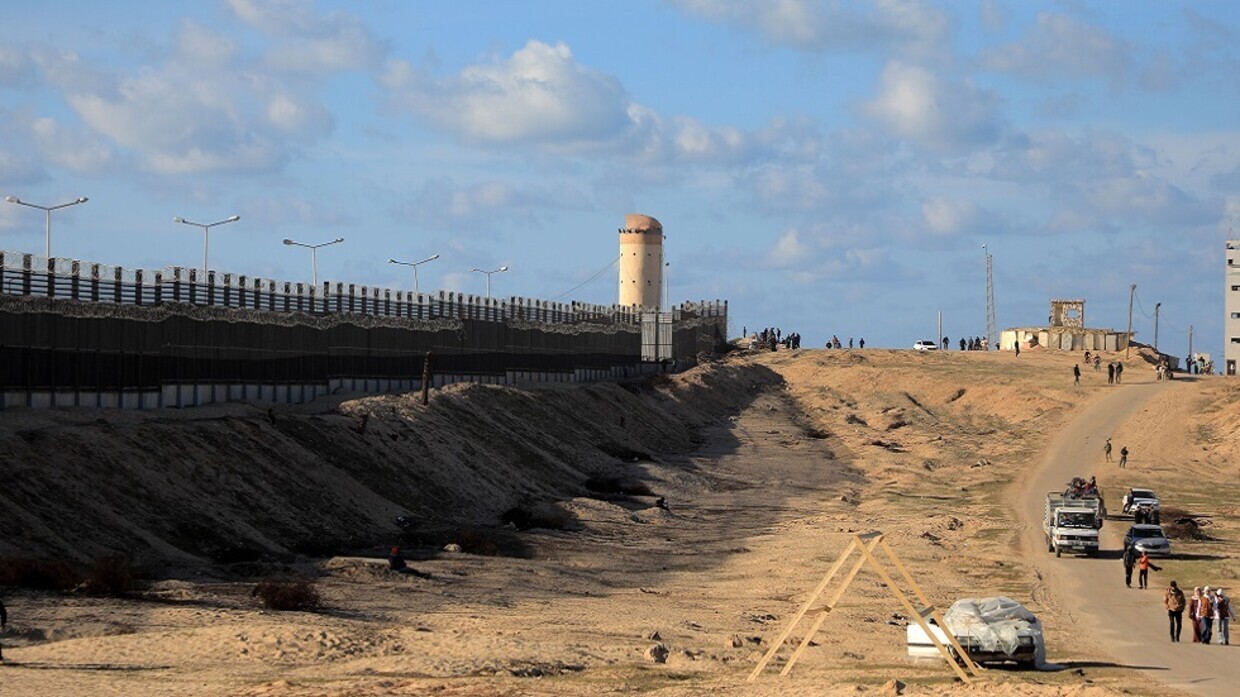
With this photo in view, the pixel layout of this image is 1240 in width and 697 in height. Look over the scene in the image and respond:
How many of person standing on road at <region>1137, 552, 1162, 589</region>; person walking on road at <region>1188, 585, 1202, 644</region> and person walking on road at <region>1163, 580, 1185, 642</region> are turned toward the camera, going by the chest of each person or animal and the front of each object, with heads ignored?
3

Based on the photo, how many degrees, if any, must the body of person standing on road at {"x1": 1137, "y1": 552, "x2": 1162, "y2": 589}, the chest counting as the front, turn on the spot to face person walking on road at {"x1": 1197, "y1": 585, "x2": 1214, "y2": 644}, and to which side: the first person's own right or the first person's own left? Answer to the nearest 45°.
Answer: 0° — they already face them

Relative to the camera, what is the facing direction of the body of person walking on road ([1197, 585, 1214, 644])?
toward the camera

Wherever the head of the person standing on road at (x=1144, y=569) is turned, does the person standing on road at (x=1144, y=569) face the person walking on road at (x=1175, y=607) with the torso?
yes

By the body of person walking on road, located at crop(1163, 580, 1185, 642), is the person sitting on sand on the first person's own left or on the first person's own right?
on the first person's own right

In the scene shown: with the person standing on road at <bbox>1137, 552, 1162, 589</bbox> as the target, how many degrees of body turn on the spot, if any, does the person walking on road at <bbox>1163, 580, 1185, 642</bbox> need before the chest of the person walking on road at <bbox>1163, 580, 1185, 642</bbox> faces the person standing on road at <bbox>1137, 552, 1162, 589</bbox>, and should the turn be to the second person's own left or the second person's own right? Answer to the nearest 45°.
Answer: approximately 180°

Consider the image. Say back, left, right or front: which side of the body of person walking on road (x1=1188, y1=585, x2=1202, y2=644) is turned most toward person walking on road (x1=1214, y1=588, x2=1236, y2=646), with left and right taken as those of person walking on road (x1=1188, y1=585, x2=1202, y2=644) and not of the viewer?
left

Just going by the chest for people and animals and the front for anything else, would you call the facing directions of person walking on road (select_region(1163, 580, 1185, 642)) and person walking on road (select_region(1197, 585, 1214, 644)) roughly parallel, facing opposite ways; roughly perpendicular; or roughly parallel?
roughly parallel

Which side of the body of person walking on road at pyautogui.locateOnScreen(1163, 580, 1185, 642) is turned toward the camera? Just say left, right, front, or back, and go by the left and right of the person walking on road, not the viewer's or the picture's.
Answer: front

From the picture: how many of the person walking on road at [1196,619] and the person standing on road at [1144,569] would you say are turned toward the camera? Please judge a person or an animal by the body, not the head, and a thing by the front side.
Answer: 2

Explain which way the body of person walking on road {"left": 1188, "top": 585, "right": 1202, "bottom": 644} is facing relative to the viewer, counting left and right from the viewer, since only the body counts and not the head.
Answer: facing the viewer

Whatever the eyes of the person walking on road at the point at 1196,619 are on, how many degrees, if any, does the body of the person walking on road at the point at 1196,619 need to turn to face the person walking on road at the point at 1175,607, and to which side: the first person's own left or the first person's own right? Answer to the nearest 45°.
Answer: approximately 90° to the first person's own right

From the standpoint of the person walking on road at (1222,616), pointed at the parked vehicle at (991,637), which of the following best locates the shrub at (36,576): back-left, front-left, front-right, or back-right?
front-right

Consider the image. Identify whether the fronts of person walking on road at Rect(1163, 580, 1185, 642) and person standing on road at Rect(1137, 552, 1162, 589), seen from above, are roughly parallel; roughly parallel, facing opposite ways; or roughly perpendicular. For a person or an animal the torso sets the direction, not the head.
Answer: roughly parallel
